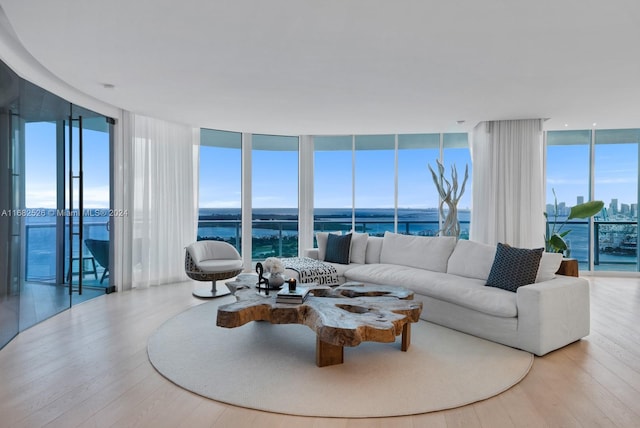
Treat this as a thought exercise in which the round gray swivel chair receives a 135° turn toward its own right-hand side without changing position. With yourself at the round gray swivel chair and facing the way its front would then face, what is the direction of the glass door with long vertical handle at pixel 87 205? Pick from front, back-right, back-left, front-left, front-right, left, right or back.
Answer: front

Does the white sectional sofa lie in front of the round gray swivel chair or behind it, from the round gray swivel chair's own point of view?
in front

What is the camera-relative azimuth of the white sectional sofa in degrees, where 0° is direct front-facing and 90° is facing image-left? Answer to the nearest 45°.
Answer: approximately 45°

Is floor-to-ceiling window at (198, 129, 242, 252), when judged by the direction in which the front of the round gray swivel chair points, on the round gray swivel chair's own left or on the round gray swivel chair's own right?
on the round gray swivel chair's own left

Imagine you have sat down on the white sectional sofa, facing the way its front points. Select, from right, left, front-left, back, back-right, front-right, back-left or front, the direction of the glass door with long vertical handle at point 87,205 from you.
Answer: front-right

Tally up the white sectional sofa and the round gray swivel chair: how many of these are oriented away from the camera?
0

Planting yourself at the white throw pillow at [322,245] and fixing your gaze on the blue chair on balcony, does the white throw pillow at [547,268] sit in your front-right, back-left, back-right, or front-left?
back-left

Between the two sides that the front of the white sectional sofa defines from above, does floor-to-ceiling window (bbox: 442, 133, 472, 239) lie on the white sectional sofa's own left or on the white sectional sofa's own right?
on the white sectional sofa's own right

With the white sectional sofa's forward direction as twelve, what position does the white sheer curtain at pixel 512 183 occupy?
The white sheer curtain is roughly at 5 o'clock from the white sectional sofa.

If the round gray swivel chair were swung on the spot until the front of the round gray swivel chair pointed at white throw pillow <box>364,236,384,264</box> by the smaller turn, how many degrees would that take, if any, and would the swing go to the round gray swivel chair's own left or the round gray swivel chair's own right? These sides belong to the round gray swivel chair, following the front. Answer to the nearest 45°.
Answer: approximately 45° to the round gray swivel chair's own left

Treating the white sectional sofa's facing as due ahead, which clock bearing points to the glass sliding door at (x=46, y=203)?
The glass sliding door is roughly at 1 o'clock from the white sectional sofa.

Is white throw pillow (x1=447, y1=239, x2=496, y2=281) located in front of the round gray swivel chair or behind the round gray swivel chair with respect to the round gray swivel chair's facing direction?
in front

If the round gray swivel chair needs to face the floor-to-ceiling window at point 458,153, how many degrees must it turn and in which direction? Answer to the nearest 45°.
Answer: approximately 45° to its left

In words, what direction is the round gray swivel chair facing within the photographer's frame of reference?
facing the viewer and to the right of the viewer
